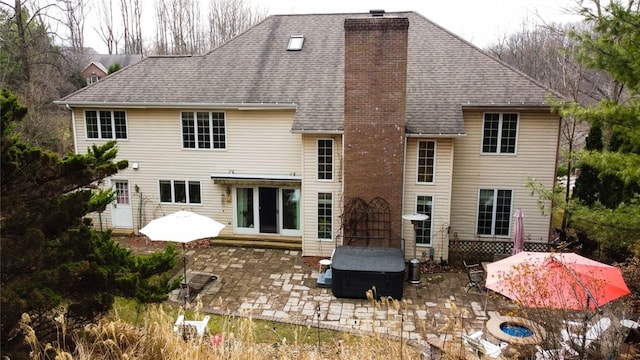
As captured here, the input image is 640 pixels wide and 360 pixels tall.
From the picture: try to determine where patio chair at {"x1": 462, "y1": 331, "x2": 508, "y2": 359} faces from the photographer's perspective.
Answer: facing away from the viewer and to the right of the viewer

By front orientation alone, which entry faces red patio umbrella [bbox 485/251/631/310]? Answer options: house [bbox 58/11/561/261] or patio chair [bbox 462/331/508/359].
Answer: the patio chair

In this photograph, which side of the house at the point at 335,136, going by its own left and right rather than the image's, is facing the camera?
back

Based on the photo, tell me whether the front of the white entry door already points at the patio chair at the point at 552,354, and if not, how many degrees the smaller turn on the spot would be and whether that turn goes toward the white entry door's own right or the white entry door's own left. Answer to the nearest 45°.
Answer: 0° — it already faces it

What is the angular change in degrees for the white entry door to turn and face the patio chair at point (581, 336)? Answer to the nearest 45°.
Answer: approximately 45° to its left

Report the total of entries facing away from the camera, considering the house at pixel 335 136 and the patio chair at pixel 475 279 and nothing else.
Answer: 1

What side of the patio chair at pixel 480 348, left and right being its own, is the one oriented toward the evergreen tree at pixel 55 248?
back

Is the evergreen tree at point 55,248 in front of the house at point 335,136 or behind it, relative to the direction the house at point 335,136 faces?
behind

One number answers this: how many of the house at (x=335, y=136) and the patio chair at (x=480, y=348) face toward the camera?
0

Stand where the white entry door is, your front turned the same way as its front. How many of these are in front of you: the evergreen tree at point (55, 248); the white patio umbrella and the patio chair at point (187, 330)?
3

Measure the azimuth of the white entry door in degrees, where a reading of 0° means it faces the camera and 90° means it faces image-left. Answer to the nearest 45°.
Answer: approximately 0°

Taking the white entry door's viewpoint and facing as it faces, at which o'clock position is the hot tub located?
The hot tub is roughly at 11 o'clock from the white entry door.

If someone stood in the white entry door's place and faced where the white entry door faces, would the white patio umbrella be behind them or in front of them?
in front
